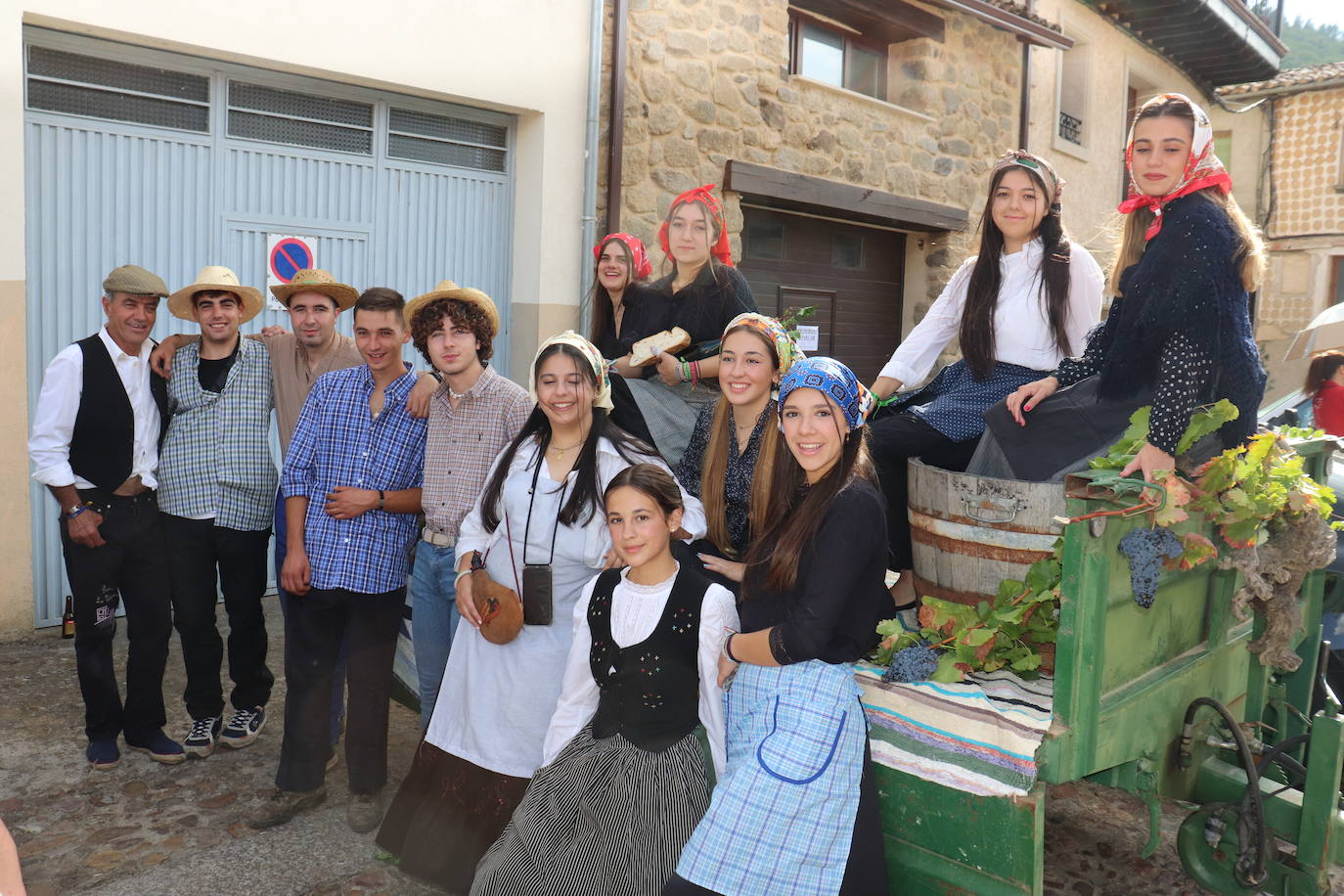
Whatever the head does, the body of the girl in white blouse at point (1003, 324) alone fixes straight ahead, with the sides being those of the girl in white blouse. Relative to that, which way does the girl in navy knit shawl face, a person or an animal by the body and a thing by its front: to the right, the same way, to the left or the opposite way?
the same way

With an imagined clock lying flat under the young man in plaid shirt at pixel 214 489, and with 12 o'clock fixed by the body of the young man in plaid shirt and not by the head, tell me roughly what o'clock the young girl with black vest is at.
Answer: The young girl with black vest is roughly at 11 o'clock from the young man in plaid shirt.

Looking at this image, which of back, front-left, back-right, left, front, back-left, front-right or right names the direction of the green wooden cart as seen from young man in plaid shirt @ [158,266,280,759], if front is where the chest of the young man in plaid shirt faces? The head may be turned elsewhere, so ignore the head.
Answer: front-left

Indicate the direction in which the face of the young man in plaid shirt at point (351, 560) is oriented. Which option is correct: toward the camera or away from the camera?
toward the camera

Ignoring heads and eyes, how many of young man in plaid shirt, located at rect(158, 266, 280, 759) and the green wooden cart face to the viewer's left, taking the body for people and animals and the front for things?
0

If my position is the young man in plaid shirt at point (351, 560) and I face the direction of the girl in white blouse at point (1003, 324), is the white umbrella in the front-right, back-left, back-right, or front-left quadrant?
front-left

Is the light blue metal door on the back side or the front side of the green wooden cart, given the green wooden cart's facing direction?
on the back side

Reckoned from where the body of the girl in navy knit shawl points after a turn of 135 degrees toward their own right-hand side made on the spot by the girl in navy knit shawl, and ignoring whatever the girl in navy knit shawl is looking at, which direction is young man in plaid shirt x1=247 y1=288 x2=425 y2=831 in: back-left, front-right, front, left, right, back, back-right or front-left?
left

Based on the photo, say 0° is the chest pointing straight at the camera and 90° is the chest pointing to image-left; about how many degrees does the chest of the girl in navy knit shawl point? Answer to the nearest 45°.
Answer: approximately 45°

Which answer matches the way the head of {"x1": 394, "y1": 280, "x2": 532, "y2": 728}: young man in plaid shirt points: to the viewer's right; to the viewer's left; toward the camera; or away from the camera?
toward the camera

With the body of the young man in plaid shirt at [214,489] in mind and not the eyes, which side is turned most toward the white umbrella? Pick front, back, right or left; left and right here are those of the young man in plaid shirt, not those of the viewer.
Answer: left

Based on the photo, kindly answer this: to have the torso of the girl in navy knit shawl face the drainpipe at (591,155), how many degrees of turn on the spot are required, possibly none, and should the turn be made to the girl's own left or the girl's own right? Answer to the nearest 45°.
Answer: approximately 90° to the girl's own right

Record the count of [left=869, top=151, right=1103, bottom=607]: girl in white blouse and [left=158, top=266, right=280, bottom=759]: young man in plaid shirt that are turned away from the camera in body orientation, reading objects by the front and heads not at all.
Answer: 0

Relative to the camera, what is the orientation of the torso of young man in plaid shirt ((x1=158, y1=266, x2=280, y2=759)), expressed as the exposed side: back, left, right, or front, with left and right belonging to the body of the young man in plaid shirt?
front

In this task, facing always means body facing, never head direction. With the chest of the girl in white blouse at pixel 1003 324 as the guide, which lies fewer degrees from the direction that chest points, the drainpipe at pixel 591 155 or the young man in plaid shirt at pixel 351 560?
the young man in plaid shirt

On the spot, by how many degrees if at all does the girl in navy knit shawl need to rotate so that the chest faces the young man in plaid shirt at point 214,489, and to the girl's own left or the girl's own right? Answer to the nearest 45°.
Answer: approximately 45° to the girl's own right

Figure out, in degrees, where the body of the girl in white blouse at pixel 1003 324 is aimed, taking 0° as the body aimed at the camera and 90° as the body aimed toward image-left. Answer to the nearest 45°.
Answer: approximately 45°
